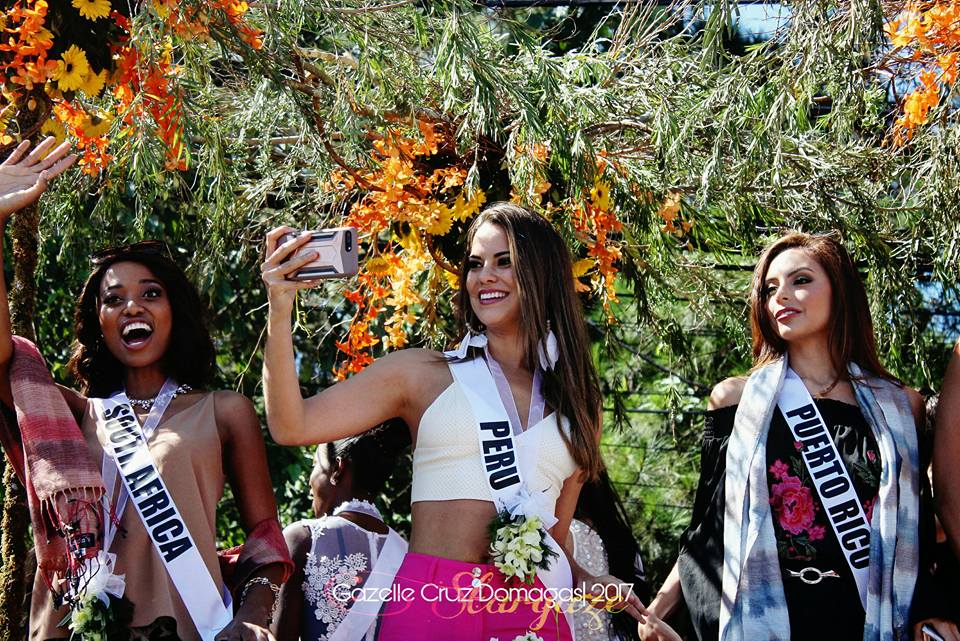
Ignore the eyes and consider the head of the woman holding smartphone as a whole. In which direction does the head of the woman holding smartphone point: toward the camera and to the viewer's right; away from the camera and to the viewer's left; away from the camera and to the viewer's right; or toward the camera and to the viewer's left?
toward the camera and to the viewer's left

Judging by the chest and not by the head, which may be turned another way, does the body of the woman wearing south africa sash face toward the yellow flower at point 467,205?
no

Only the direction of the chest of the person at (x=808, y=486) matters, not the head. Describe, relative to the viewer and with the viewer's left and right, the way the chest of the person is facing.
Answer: facing the viewer

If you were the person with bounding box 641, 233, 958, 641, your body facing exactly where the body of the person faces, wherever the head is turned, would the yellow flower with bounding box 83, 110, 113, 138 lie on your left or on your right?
on your right

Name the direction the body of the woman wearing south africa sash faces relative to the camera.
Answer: toward the camera

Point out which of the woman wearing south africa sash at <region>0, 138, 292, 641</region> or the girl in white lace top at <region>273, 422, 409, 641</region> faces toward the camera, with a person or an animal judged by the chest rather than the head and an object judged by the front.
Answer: the woman wearing south africa sash
